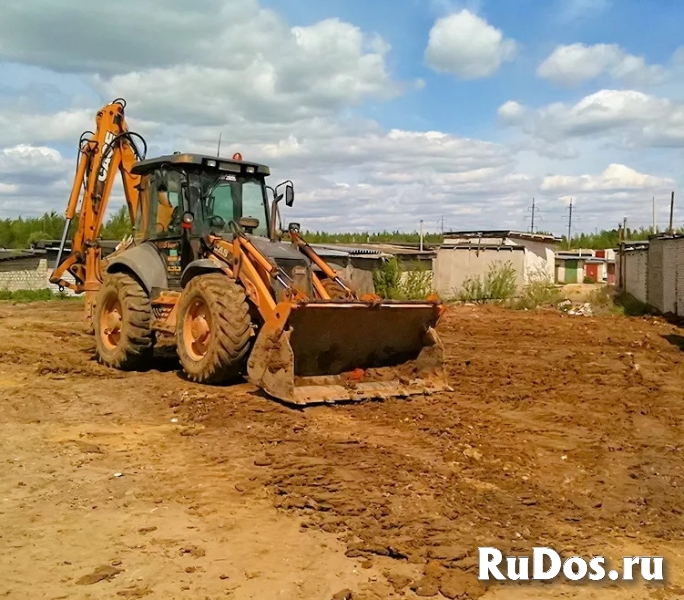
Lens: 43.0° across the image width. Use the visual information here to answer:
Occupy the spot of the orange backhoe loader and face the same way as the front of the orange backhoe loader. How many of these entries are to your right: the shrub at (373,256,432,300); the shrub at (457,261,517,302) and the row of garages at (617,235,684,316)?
0

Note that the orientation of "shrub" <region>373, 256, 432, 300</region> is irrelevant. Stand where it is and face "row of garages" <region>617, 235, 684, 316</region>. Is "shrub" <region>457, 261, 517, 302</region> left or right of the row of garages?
left

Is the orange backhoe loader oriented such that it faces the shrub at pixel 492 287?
no

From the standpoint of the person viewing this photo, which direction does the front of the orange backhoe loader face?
facing the viewer and to the right of the viewer

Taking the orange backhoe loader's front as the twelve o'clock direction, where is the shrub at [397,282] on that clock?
The shrub is roughly at 8 o'clock from the orange backhoe loader.

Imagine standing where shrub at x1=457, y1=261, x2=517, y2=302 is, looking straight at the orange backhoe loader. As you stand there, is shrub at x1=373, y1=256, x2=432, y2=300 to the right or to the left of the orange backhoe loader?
right

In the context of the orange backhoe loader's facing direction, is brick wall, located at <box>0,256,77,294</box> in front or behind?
behind

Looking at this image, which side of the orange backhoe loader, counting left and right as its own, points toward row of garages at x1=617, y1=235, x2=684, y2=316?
left
